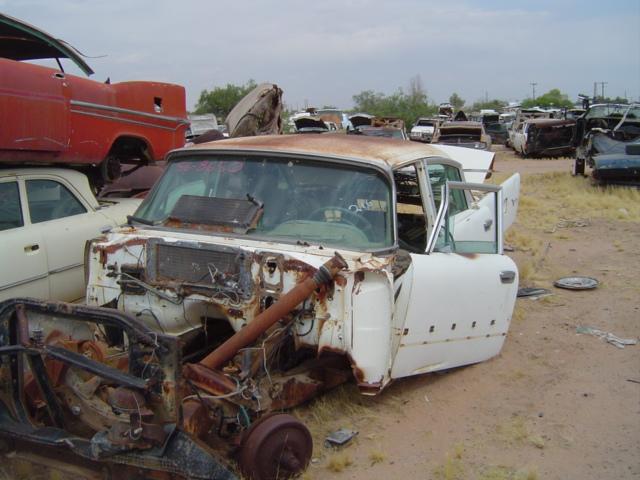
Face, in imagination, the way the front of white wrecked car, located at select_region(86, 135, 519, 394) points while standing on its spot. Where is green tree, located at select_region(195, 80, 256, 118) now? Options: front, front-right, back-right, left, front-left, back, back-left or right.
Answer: back-right

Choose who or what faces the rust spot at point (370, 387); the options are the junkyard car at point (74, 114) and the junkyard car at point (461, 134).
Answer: the junkyard car at point (461, 134)

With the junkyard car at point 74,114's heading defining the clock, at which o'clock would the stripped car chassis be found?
The stripped car chassis is roughly at 9 o'clock from the junkyard car.

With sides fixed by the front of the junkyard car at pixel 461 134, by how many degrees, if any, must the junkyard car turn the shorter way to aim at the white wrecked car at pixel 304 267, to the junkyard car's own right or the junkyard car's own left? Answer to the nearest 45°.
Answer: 0° — it already faces it

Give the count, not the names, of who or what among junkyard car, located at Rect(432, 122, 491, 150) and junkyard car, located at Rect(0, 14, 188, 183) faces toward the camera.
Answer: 1

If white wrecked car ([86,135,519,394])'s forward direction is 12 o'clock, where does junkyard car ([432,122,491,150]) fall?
The junkyard car is roughly at 5 o'clock from the white wrecked car.

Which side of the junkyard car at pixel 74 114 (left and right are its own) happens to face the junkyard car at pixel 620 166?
back

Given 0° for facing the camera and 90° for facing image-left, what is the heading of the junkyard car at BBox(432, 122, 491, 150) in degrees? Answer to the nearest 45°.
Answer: approximately 0°

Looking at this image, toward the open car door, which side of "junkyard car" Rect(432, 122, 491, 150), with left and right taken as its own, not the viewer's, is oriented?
front

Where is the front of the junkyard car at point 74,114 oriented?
to the viewer's left

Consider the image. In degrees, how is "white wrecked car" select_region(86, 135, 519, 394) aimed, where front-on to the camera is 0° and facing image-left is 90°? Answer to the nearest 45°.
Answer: approximately 45°

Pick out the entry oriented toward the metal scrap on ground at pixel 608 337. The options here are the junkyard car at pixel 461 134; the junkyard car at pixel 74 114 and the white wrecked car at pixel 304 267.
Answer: the junkyard car at pixel 461 134

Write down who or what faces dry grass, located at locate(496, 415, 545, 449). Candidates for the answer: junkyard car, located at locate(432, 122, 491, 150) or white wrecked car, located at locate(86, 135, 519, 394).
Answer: the junkyard car

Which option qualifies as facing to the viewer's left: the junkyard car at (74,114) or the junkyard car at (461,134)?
the junkyard car at (74,114)

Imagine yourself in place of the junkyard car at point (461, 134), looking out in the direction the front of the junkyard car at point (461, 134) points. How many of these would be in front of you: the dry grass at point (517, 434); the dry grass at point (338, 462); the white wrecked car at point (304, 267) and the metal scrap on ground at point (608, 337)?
4

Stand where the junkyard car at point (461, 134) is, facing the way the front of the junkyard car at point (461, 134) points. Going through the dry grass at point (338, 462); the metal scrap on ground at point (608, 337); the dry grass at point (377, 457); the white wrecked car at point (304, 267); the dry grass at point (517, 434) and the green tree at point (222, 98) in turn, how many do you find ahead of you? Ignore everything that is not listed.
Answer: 5
